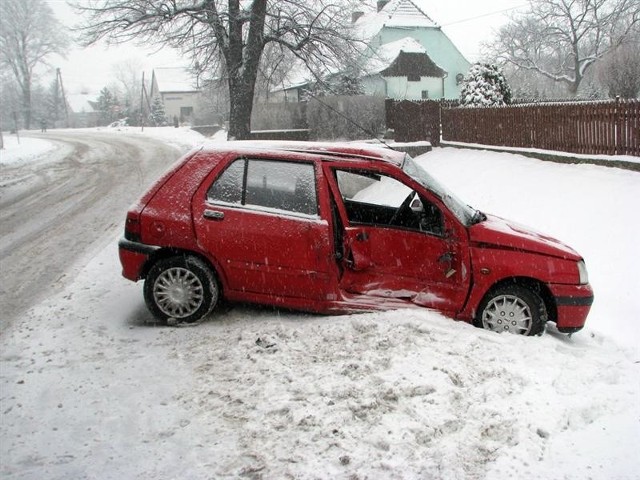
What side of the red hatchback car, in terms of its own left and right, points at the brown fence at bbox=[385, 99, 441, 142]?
left

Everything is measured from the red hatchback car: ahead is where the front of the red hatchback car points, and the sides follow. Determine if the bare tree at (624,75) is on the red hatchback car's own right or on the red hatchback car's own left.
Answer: on the red hatchback car's own left

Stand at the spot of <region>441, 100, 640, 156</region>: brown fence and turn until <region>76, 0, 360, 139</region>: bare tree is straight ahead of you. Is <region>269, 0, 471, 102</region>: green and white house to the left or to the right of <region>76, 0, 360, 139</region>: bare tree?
right

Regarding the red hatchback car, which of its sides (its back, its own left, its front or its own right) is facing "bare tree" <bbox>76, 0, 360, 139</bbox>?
left

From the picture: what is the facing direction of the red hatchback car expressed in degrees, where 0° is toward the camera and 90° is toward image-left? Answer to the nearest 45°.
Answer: approximately 270°
